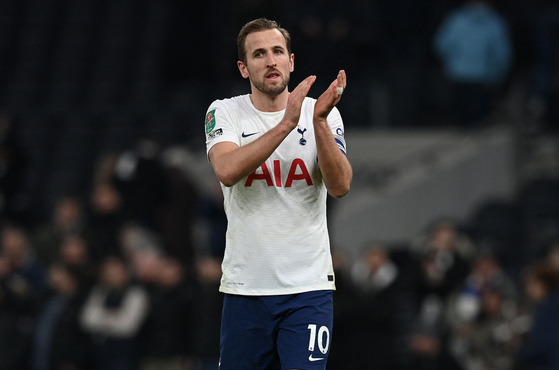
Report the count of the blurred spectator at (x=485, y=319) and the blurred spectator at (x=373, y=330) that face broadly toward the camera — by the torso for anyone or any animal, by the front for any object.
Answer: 2

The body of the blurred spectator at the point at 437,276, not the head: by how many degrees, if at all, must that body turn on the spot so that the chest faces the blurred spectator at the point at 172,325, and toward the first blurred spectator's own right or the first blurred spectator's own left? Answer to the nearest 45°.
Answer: approximately 90° to the first blurred spectator's own right

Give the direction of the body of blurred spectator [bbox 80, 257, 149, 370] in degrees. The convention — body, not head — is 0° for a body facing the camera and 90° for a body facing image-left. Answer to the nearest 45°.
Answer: approximately 0°

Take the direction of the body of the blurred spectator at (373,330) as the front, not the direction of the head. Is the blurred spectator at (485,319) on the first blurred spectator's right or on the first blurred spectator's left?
on the first blurred spectator's left

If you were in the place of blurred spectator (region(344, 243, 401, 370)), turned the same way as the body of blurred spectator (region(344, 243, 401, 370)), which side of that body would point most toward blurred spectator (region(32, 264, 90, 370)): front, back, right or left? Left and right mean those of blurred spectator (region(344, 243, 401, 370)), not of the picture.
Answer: right
